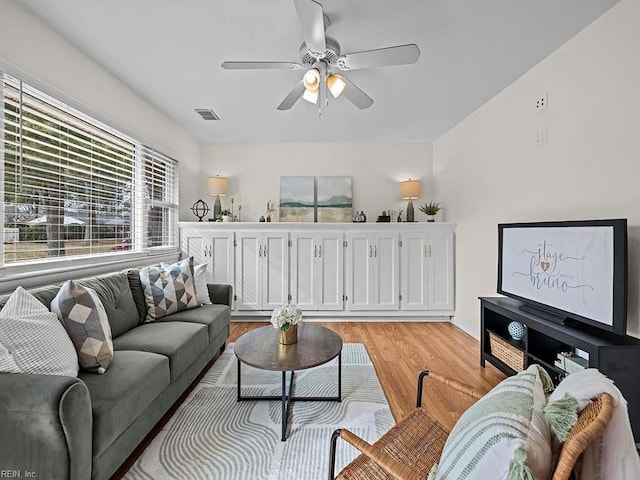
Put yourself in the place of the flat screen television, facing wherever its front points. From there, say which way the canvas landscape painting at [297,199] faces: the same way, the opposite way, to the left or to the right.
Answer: to the left

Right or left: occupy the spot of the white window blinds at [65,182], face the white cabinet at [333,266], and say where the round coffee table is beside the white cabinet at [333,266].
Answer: right

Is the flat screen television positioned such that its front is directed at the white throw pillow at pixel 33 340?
yes

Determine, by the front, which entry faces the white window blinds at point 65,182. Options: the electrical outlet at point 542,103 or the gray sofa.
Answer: the electrical outlet

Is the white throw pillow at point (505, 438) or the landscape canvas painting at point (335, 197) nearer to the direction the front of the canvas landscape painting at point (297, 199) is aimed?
the white throw pillow

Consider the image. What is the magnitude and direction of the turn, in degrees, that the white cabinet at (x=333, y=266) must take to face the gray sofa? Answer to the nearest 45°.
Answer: approximately 45° to its right

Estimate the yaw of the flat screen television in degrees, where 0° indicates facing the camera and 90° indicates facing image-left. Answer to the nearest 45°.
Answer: approximately 45°

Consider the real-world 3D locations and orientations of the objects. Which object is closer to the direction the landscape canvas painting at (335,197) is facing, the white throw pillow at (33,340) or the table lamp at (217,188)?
the white throw pillow

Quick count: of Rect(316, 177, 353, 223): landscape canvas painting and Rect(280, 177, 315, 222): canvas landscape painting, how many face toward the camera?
2

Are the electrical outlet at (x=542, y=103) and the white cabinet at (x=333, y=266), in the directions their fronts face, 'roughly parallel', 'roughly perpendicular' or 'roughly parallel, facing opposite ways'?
roughly perpendicular

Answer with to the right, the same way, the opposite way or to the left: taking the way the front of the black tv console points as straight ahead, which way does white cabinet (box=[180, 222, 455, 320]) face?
to the left

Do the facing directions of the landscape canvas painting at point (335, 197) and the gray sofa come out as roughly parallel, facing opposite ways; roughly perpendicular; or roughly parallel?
roughly perpendicular

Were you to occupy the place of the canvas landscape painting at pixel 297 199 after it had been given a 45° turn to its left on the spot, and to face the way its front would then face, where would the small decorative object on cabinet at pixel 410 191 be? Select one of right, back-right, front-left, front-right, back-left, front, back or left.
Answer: front-left

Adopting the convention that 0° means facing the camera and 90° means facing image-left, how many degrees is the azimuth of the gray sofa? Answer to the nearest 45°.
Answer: approximately 315°

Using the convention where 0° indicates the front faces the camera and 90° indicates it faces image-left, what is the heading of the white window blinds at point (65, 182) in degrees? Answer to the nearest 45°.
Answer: approximately 315°
